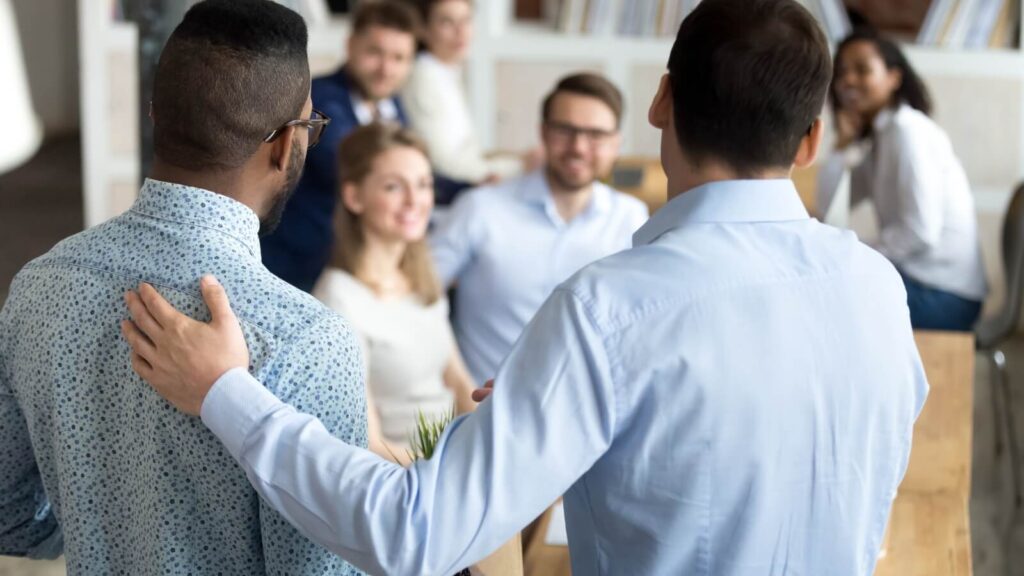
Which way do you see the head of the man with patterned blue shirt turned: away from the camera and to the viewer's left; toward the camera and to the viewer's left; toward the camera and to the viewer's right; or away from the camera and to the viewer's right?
away from the camera and to the viewer's right

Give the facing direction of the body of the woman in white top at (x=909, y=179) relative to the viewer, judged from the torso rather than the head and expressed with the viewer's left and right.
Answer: facing to the left of the viewer

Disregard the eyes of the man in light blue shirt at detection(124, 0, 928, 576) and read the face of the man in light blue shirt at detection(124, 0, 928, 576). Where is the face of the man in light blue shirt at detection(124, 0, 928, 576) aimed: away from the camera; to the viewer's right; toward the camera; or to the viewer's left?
away from the camera

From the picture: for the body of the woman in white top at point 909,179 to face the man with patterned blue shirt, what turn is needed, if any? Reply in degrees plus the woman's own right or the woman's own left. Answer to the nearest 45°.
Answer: approximately 90° to the woman's own left

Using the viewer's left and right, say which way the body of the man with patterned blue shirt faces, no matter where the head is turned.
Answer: facing away from the viewer and to the right of the viewer

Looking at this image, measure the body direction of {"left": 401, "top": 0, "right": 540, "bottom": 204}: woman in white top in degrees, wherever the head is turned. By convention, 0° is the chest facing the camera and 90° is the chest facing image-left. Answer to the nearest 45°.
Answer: approximately 315°

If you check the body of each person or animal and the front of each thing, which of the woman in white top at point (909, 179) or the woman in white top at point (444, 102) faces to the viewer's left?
the woman in white top at point (909, 179)

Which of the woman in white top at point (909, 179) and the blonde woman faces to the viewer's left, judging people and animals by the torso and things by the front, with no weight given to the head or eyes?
the woman in white top
